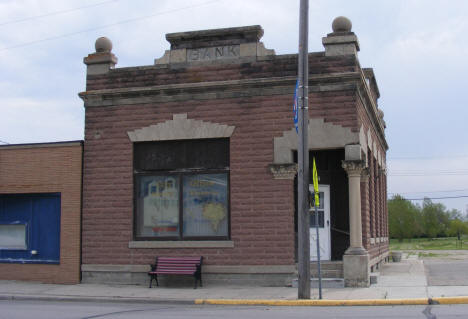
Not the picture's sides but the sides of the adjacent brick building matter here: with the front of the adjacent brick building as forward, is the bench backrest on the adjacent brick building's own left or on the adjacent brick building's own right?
on the adjacent brick building's own left

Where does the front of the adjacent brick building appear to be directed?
toward the camera

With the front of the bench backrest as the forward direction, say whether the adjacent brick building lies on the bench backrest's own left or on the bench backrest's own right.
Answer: on the bench backrest's own right

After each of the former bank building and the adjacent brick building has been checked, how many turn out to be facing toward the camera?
2

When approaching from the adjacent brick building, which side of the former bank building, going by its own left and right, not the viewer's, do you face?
right

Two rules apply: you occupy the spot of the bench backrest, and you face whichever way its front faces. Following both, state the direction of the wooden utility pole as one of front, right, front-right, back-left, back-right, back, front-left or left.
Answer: front-left

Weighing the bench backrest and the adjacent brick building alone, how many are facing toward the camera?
2

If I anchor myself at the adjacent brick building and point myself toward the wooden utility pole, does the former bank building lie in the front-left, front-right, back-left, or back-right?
front-left

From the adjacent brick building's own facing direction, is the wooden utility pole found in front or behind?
in front
